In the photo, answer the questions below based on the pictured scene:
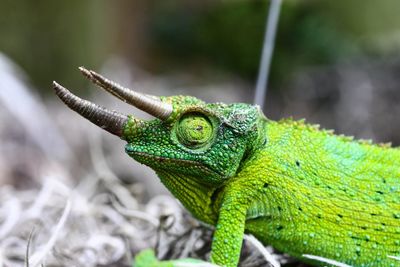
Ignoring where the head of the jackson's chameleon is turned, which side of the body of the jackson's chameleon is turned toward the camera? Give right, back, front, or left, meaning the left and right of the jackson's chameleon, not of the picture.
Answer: left

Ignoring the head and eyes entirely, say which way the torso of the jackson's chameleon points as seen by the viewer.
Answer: to the viewer's left
